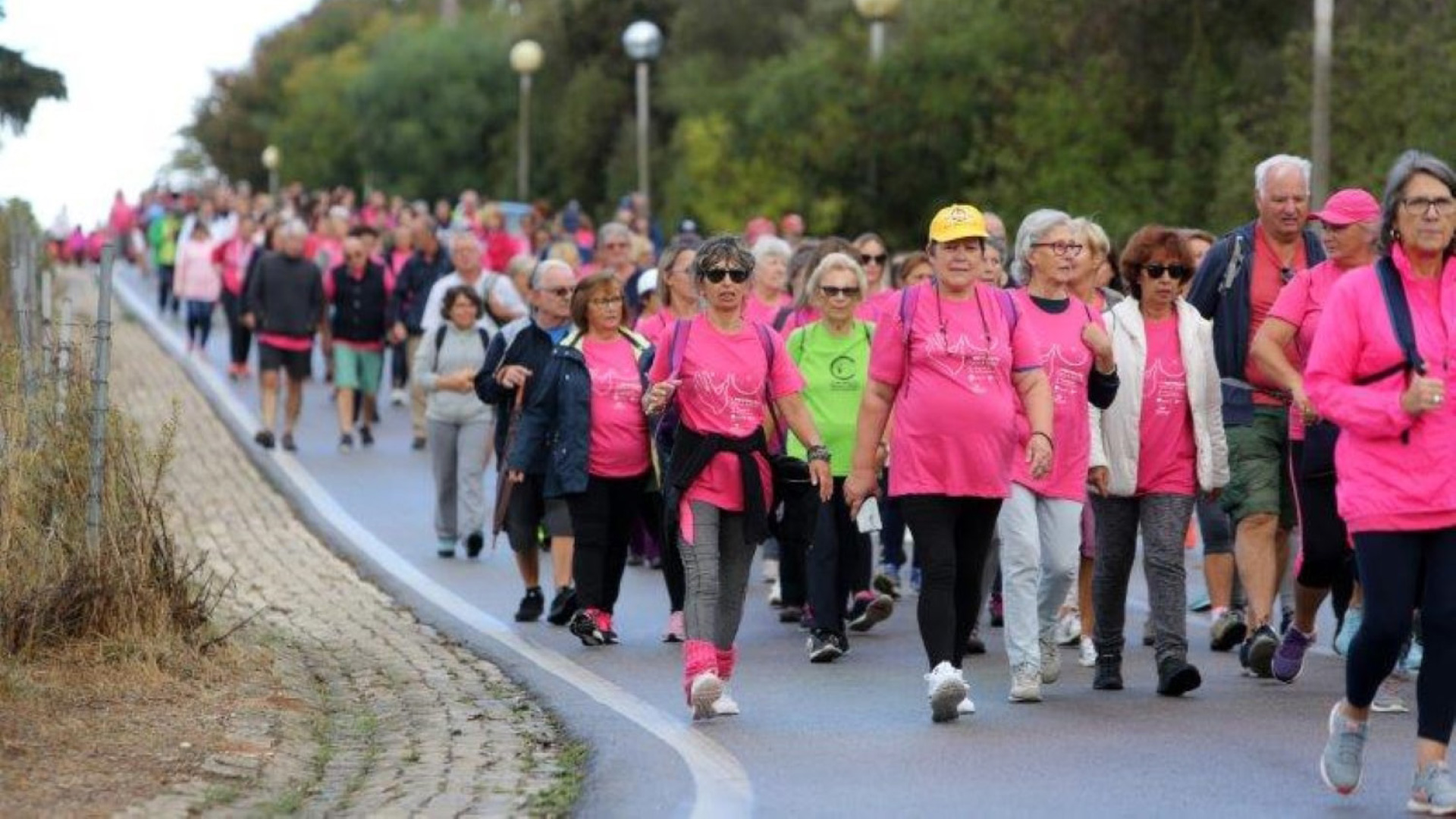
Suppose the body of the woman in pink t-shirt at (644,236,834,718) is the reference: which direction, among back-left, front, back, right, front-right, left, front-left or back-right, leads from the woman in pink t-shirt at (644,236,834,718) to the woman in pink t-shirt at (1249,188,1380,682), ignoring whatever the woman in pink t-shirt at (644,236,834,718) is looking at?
left

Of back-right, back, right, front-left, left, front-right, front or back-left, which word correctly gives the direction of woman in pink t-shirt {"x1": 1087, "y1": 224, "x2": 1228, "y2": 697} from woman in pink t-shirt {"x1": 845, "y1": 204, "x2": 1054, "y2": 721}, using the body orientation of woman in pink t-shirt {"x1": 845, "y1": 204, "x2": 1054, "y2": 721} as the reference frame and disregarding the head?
back-left

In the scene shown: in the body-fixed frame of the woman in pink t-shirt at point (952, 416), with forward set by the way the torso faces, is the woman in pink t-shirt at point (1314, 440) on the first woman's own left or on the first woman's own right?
on the first woman's own left

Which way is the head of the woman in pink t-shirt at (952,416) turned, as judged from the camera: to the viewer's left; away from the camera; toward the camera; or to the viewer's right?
toward the camera

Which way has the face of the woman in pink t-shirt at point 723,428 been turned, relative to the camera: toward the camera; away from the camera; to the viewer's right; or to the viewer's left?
toward the camera

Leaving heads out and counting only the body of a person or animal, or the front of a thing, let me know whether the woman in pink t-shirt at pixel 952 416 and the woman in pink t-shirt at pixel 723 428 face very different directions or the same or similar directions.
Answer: same or similar directions

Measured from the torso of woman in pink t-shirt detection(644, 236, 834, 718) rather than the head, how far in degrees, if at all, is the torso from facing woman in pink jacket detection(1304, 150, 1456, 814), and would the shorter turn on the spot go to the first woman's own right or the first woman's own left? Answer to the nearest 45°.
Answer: approximately 45° to the first woman's own left

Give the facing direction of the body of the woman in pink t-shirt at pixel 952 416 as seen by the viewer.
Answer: toward the camera

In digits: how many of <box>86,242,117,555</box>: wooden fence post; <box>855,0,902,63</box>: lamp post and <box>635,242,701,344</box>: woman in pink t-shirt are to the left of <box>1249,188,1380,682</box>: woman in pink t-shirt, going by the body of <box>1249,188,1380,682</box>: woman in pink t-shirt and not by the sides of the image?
0

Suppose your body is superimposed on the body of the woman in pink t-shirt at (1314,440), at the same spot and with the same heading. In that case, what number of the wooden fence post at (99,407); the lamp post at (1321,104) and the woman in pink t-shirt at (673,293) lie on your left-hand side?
0

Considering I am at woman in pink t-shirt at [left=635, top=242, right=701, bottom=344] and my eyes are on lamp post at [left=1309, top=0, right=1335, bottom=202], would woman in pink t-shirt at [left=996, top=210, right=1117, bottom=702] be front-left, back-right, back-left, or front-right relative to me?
back-right
